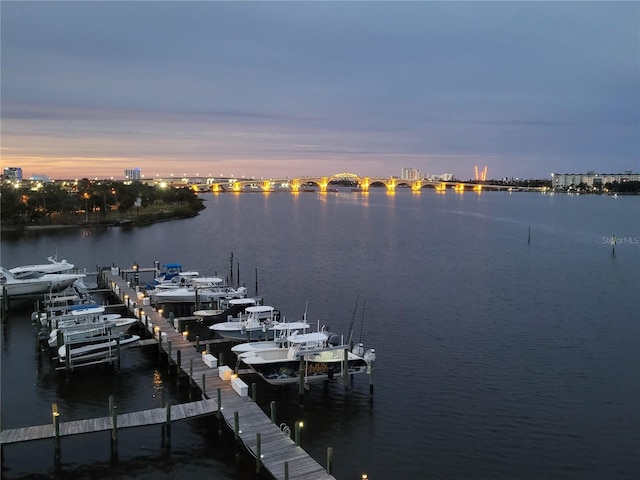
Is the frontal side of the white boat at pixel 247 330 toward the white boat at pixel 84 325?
yes

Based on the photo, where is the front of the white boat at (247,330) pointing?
to the viewer's left

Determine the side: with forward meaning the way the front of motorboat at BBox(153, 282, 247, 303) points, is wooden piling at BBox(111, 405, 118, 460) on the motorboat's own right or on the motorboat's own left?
on the motorboat's own left

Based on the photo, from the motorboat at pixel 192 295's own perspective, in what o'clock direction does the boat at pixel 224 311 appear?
The boat is roughly at 8 o'clock from the motorboat.

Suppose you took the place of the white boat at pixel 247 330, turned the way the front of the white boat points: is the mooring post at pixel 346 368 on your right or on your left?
on your left

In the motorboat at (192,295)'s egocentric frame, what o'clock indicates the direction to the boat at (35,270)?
The boat is roughly at 1 o'clock from the motorboat.
